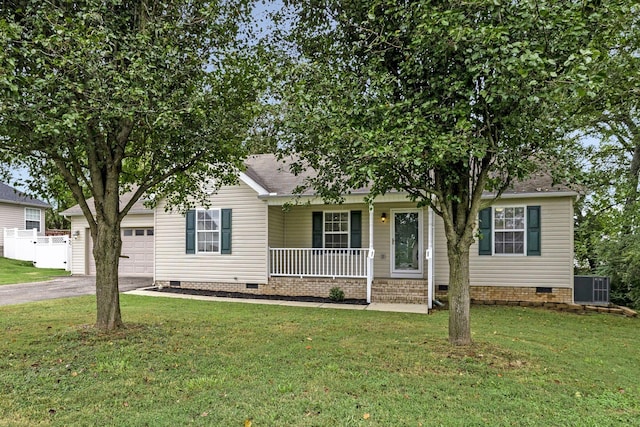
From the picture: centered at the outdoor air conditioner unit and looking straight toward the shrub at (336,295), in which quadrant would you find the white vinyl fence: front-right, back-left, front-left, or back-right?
front-right

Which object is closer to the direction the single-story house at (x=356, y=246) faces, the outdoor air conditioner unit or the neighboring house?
the outdoor air conditioner unit

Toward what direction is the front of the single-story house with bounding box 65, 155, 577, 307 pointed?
toward the camera

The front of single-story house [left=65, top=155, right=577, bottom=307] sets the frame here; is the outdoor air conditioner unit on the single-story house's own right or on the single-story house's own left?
on the single-story house's own left

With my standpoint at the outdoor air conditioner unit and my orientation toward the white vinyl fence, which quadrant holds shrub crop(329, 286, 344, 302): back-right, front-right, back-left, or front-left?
front-left

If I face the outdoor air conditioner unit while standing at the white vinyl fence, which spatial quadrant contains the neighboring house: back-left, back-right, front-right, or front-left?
back-left

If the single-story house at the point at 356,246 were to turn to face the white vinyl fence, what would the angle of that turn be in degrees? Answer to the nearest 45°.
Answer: approximately 135° to its right

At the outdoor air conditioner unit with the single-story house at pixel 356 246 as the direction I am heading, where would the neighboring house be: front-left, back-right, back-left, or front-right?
front-right
